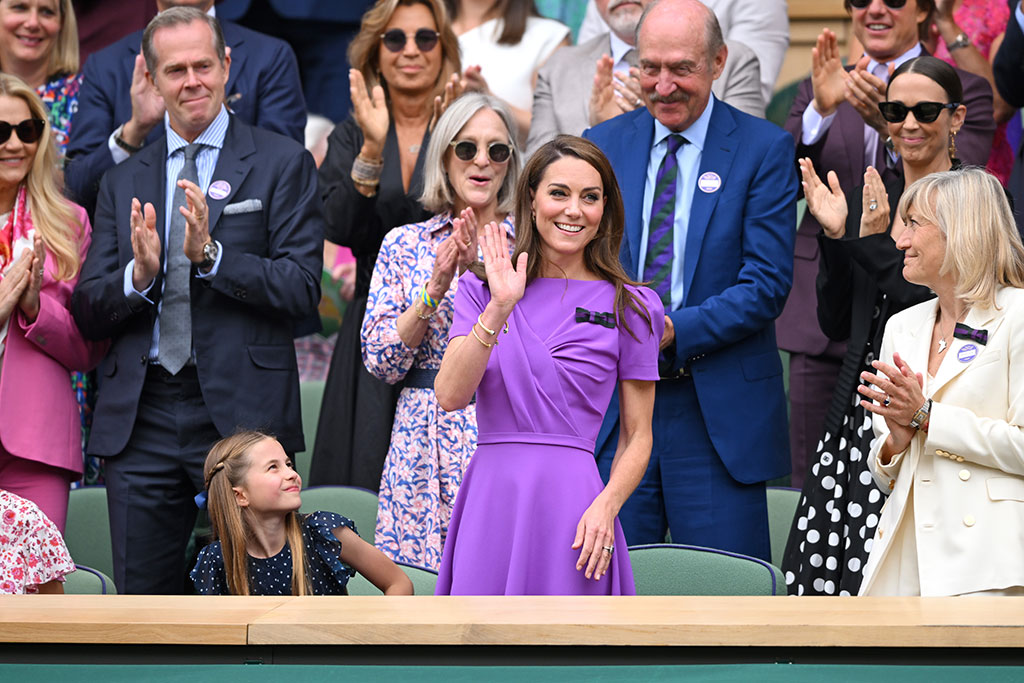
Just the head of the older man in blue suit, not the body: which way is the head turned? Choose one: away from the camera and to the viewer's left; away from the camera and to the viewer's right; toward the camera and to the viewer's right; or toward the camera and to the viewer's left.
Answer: toward the camera and to the viewer's left

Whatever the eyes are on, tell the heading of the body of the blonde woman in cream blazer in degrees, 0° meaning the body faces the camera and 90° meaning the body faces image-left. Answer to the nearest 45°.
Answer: approximately 45°

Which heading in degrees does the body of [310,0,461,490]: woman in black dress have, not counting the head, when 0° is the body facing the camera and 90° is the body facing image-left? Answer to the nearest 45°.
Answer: approximately 0°

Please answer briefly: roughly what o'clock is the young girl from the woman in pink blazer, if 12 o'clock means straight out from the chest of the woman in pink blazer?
The young girl is roughly at 9 o'clock from the woman in pink blazer.

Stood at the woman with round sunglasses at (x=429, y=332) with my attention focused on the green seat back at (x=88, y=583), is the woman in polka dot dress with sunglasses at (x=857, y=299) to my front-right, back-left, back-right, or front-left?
back-left

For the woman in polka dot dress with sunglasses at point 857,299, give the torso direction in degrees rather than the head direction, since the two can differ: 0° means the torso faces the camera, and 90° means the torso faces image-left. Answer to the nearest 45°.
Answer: approximately 45°

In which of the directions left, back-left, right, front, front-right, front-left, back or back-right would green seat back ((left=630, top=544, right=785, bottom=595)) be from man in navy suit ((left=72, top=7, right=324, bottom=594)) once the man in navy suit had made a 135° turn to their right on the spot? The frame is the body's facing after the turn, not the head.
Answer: back

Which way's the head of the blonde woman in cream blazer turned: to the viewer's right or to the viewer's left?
to the viewer's left

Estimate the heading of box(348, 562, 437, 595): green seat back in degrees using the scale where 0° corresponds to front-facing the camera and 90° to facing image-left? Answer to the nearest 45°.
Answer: approximately 0°

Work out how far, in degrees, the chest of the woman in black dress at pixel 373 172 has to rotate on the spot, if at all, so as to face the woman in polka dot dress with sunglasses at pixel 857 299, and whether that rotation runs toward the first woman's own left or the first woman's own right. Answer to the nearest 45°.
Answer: approximately 45° to the first woman's own left

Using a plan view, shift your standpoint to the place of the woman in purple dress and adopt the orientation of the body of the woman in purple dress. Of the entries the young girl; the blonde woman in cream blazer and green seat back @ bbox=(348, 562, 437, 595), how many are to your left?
1

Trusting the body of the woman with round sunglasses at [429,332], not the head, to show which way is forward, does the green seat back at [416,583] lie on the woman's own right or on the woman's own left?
on the woman's own right
